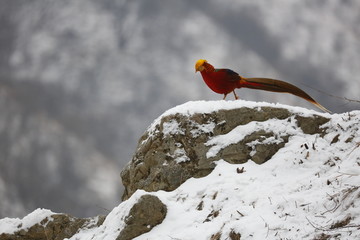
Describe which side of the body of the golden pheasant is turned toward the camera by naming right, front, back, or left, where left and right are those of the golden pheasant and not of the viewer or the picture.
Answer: left

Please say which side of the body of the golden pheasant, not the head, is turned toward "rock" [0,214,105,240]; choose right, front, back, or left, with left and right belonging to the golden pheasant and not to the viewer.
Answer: front
